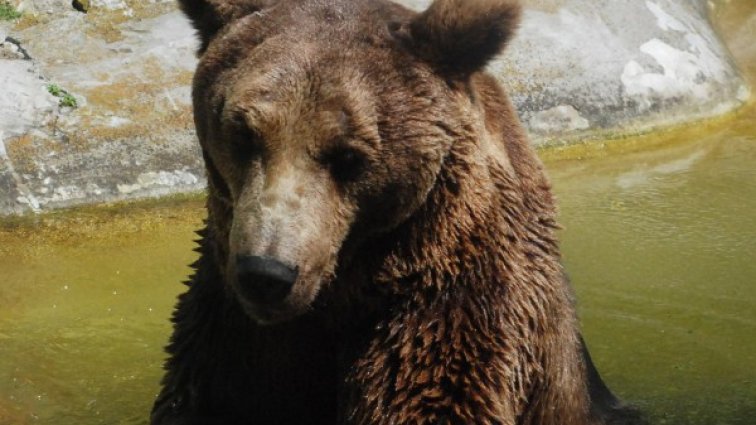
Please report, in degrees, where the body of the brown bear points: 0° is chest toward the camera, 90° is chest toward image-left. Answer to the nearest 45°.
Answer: approximately 45°

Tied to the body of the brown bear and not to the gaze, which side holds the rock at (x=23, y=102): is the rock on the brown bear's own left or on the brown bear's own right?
on the brown bear's own right

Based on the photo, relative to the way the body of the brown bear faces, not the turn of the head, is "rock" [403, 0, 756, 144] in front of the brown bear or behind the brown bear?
behind
